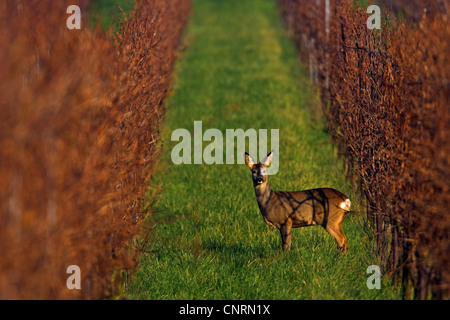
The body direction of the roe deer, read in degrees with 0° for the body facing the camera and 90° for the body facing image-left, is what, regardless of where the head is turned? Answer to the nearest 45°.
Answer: approximately 90°
